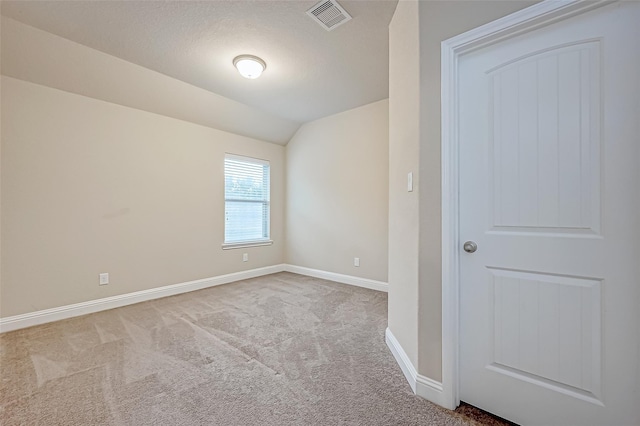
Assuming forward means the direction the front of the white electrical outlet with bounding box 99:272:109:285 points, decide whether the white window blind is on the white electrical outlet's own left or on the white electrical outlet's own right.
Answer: on the white electrical outlet's own left

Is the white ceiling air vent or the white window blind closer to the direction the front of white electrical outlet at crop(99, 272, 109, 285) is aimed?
the white ceiling air vent

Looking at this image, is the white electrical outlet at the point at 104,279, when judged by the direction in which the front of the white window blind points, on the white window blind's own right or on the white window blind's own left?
on the white window blind's own right

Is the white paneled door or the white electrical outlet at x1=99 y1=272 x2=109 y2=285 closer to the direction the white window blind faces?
the white paneled door

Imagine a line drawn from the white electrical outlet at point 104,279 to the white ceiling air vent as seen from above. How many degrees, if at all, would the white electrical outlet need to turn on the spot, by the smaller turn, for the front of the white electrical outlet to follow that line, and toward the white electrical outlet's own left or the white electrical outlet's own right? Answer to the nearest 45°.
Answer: approximately 45° to the white electrical outlet's own left

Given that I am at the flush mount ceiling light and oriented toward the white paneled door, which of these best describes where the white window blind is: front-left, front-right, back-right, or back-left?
back-left

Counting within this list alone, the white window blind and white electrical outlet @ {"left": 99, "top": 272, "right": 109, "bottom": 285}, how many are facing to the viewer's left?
0

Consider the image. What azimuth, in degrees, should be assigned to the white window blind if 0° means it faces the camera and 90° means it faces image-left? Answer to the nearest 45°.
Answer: approximately 315°

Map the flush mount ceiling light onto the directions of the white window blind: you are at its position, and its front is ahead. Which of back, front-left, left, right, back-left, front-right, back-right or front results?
front-right

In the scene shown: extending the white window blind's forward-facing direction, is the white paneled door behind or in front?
in front

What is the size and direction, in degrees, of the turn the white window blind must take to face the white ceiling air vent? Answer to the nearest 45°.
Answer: approximately 45° to its right
